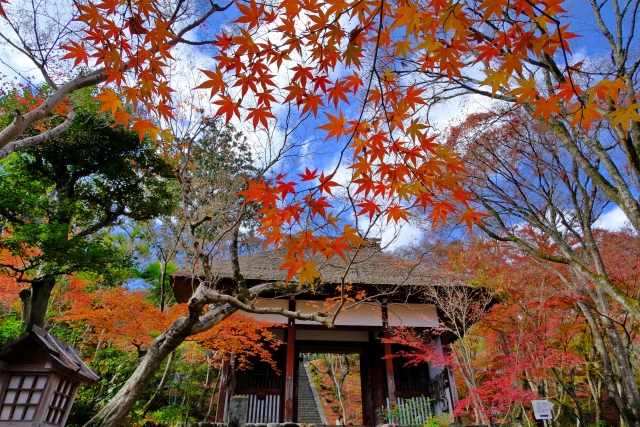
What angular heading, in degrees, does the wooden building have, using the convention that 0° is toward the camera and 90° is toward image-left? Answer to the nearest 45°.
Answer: approximately 0°

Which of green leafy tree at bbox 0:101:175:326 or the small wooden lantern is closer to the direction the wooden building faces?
the small wooden lantern

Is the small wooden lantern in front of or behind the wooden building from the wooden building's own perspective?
in front

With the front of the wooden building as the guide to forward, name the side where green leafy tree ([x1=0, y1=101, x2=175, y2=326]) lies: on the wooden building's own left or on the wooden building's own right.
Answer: on the wooden building's own right
